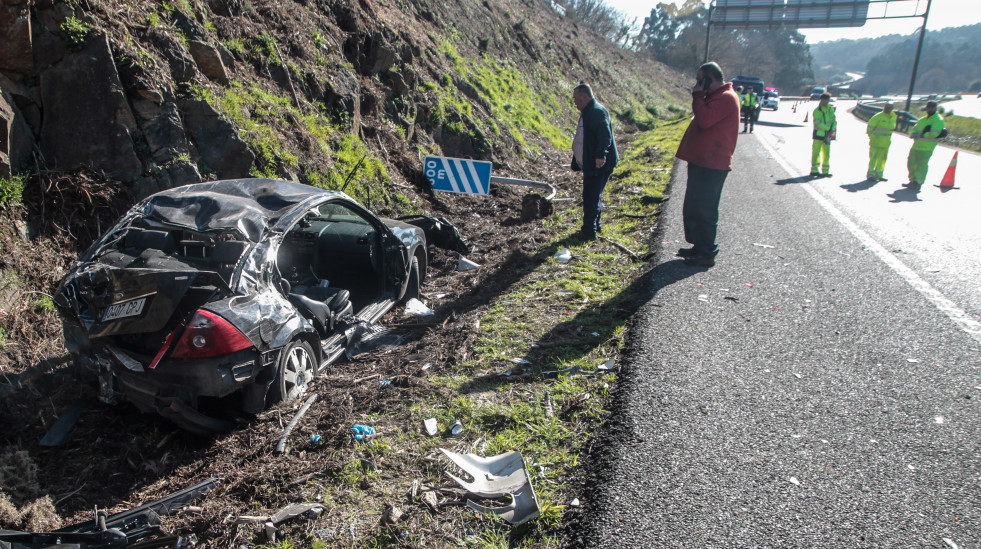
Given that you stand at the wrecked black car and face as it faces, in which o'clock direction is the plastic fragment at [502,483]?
The plastic fragment is roughly at 3 o'clock from the wrecked black car.

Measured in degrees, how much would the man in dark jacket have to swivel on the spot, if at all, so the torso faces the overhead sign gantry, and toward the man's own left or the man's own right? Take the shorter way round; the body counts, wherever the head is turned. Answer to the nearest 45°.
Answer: approximately 90° to the man's own right

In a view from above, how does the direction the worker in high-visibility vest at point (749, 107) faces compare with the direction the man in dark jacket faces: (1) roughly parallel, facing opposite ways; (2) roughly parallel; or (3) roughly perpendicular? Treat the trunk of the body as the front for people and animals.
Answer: roughly perpendicular

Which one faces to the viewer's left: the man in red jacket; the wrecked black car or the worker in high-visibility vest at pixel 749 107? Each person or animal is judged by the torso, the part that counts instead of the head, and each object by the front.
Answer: the man in red jacket

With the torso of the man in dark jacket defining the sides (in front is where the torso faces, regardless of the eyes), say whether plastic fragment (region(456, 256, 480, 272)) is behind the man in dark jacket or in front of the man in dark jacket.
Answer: in front

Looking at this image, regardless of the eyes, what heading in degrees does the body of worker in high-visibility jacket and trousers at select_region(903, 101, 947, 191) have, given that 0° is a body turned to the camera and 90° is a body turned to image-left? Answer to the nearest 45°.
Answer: approximately 45°

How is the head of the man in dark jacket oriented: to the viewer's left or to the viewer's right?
to the viewer's left

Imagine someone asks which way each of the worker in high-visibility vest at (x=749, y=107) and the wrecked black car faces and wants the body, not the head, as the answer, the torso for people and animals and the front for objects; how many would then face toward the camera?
1

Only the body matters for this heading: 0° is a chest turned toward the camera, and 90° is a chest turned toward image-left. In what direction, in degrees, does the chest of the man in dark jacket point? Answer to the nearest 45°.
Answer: approximately 90°

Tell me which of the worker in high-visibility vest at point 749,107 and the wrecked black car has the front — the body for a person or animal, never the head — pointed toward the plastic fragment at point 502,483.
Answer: the worker in high-visibility vest

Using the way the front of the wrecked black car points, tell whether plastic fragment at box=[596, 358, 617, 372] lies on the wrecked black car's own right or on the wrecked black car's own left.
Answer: on the wrecked black car's own right

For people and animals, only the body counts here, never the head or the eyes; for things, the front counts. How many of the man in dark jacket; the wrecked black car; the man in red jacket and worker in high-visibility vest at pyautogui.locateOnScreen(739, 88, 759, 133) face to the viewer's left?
2

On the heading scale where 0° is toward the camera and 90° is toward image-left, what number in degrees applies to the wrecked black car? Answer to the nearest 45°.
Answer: approximately 225°

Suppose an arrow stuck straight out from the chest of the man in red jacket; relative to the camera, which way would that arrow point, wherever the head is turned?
to the viewer's left

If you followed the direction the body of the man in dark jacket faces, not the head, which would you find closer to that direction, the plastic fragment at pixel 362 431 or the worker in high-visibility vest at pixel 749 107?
the plastic fragment

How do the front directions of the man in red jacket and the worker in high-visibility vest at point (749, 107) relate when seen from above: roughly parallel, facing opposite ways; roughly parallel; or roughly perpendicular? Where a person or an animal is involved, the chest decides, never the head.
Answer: roughly perpendicular

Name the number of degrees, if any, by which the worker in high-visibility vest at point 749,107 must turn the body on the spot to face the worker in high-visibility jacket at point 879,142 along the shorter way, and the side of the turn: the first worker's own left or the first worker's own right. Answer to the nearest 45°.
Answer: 0° — they already face them
